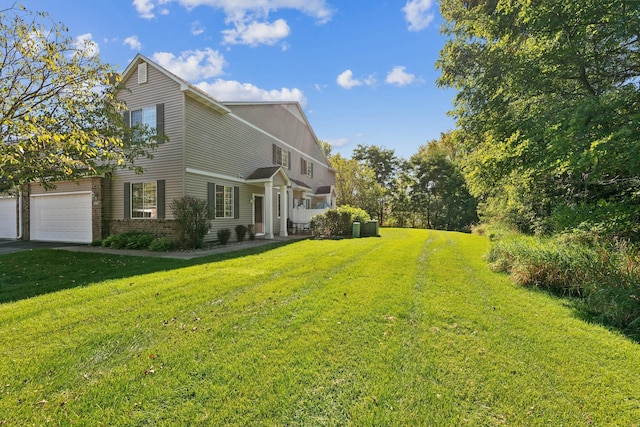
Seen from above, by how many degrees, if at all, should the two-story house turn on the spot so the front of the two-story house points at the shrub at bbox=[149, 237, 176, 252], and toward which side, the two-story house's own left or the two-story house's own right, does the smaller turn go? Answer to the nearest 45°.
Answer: approximately 45° to the two-story house's own right

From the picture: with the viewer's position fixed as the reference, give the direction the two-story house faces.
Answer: facing the viewer and to the right of the viewer

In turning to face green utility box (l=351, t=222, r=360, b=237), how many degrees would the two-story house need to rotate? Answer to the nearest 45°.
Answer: approximately 45° to its left

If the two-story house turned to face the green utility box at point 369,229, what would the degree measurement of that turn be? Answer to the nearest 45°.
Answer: approximately 45° to its left

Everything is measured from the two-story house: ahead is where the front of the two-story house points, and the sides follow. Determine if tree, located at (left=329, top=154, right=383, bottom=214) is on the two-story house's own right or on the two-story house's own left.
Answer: on the two-story house's own left

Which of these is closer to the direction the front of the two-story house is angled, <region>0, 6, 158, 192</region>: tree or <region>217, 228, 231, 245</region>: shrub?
the shrub

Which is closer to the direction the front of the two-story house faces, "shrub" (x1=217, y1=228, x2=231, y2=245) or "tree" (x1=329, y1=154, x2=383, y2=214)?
the shrub

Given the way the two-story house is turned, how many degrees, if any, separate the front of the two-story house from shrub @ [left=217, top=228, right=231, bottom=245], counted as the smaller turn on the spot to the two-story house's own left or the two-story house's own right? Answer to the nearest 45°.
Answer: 0° — it already faces it

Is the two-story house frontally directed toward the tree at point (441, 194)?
no

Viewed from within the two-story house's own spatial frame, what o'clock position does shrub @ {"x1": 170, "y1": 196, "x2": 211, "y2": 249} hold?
The shrub is roughly at 1 o'clock from the two-story house.
